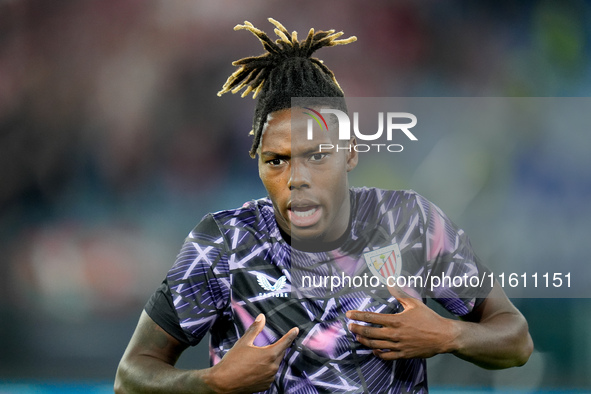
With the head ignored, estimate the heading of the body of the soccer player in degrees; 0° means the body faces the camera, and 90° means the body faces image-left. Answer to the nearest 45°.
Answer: approximately 0°
